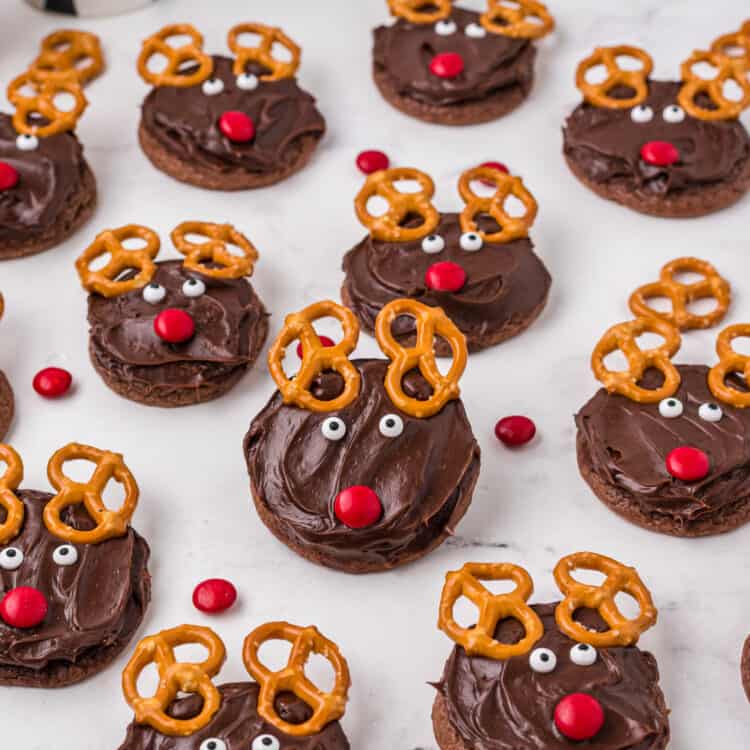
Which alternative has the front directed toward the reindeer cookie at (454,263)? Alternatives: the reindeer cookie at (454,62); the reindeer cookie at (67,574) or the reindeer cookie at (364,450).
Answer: the reindeer cookie at (454,62)

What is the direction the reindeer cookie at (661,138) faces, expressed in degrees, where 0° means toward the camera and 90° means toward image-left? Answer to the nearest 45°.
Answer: approximately 0°

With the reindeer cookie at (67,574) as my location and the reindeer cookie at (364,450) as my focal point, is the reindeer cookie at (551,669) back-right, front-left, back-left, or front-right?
front-right

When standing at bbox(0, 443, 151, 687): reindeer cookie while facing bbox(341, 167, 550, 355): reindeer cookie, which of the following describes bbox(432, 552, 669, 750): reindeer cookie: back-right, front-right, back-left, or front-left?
front-right

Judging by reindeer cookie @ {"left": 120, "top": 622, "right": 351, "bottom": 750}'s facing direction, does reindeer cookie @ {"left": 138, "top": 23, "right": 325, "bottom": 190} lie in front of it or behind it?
behind

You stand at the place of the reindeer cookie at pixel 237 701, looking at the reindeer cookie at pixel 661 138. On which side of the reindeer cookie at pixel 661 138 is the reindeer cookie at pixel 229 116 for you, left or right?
left

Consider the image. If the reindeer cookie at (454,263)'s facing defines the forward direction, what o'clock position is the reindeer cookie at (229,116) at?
the reindeer cookie at (229,116) is roughly at 4 o'clock from the reindeer cookie at (454,263).

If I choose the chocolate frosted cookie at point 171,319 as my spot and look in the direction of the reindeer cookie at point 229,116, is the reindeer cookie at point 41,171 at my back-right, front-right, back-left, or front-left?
front-left

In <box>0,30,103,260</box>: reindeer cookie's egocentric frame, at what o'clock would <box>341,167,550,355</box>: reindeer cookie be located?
<box>341,167,550,355</box>: reindeer cookie is roughly at 10 o'clock from <box>0,30,103,260</box>: reindeer cookie.

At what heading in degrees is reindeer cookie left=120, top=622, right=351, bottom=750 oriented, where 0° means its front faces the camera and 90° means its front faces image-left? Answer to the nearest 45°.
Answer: approximately 0°

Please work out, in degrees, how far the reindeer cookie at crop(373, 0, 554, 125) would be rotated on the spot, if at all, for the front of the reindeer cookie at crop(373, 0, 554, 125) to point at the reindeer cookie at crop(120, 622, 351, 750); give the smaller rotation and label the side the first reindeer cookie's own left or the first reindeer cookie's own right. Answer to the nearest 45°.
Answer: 0° — it already faces it

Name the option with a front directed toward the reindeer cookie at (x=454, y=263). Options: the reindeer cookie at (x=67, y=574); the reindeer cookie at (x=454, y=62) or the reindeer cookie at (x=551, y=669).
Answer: the reindeer cookie at (x=454, y=62)

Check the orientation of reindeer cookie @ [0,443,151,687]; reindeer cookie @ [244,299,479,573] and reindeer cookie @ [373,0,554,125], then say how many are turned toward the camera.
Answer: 3

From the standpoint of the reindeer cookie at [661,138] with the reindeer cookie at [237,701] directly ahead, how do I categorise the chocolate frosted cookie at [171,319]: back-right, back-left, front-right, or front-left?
front-right

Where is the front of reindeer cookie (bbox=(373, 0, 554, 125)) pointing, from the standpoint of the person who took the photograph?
facing the viewer

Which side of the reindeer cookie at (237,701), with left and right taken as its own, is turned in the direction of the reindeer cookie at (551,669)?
left

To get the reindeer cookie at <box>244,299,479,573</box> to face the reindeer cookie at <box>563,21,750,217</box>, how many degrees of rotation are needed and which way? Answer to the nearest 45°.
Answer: approximately 135° to its left

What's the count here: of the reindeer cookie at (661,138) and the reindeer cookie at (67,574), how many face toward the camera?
2

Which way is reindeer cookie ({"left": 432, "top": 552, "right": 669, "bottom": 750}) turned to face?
toward the camera

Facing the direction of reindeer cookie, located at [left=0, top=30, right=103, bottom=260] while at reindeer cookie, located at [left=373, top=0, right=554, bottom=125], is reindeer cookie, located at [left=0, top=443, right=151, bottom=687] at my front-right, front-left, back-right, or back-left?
front-left

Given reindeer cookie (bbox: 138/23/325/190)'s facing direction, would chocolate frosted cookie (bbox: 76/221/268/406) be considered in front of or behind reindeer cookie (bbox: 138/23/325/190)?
in front

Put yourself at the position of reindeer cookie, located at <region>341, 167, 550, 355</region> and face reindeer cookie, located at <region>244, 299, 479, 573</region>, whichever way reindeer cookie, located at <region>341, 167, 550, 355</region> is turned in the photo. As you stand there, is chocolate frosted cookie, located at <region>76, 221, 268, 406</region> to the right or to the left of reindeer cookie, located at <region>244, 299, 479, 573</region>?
right
